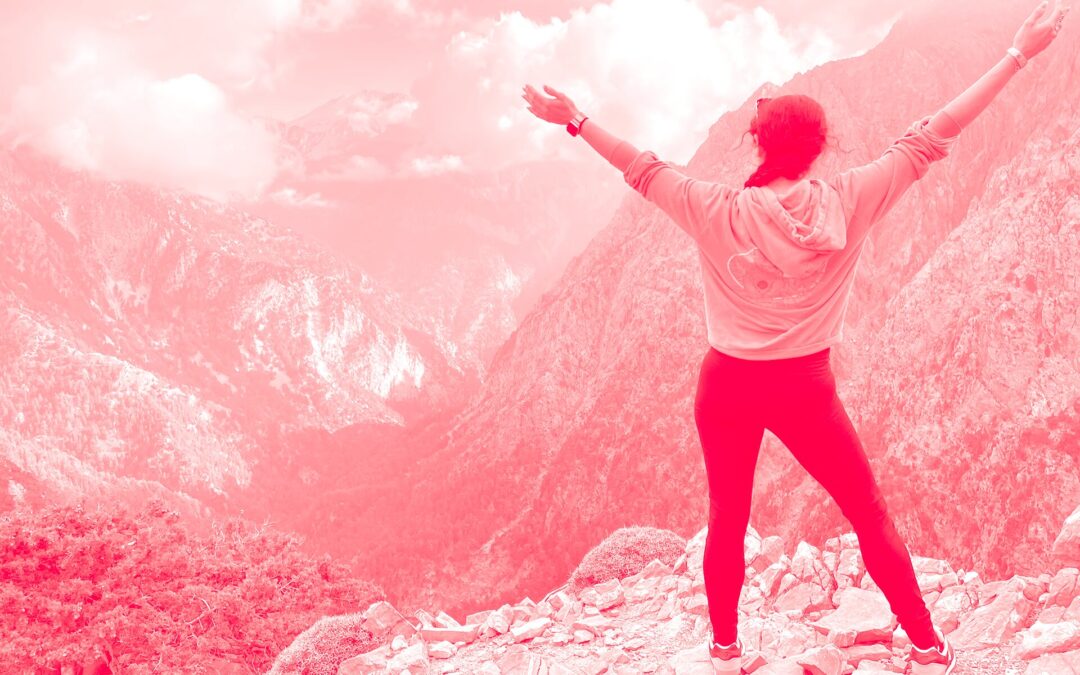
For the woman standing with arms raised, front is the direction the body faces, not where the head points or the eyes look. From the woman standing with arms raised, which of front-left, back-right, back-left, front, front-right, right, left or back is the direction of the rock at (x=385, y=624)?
front-left

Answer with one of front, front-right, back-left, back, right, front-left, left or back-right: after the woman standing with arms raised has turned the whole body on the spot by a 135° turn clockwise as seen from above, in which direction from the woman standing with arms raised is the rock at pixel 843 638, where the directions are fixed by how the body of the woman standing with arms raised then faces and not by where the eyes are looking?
back-left

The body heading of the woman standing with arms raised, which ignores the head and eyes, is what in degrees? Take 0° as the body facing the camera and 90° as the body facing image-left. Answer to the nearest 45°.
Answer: approximately 180°

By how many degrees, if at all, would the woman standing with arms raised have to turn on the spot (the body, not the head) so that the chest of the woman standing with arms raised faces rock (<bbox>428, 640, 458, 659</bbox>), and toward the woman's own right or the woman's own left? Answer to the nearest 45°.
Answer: approximately 45° to the woman's own left

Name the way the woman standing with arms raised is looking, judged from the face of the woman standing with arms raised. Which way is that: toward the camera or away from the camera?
away from the camera
